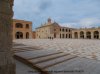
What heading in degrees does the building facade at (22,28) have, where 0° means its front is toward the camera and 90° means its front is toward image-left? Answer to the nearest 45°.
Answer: approximately 315°

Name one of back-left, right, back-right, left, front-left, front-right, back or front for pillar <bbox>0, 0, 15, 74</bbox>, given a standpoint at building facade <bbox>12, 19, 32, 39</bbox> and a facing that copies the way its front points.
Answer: front-right
